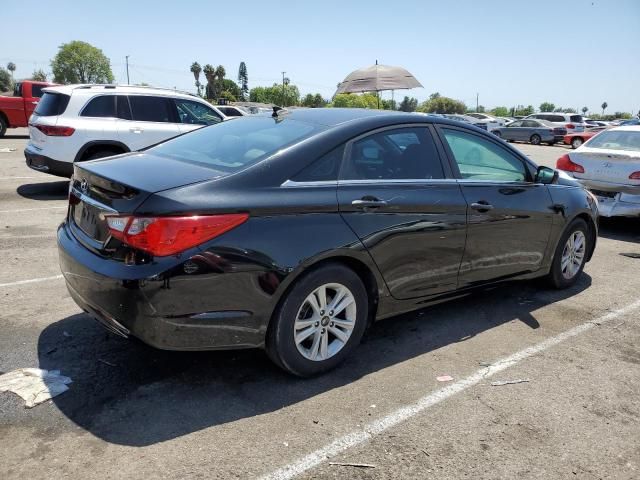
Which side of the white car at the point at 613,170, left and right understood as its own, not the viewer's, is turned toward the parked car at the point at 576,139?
front

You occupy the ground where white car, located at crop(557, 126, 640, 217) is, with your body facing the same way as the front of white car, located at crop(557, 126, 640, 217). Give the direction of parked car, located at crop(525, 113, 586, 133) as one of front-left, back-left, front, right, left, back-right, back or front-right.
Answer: front

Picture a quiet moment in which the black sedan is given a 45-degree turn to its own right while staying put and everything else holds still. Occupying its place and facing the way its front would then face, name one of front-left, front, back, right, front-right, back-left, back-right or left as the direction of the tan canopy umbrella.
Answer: left

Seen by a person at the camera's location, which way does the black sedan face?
facing away from the viewer and to the right of the viewer

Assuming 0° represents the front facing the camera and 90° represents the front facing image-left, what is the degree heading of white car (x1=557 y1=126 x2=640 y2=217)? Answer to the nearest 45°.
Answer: approximately 180°

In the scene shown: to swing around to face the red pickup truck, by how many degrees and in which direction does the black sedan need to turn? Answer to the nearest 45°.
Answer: approximately 90° to its left

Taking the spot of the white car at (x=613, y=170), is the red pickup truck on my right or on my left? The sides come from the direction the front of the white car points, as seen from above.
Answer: on my left

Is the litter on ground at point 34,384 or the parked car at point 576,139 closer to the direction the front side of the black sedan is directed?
the parked car

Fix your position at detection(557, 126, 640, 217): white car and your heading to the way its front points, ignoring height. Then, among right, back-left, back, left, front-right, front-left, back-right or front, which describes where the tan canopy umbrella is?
front-left

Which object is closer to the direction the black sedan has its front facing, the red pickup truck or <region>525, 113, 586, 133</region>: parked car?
the parked car

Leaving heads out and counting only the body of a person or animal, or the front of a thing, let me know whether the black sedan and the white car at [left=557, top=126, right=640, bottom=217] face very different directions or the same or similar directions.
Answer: same or similar directions

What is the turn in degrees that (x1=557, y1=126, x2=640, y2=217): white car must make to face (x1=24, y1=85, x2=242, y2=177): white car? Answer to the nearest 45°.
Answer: approximately 90° to its left

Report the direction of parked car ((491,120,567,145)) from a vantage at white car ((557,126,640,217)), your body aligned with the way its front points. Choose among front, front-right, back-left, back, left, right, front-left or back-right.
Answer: front

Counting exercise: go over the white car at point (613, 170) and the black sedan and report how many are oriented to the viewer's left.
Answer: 0
